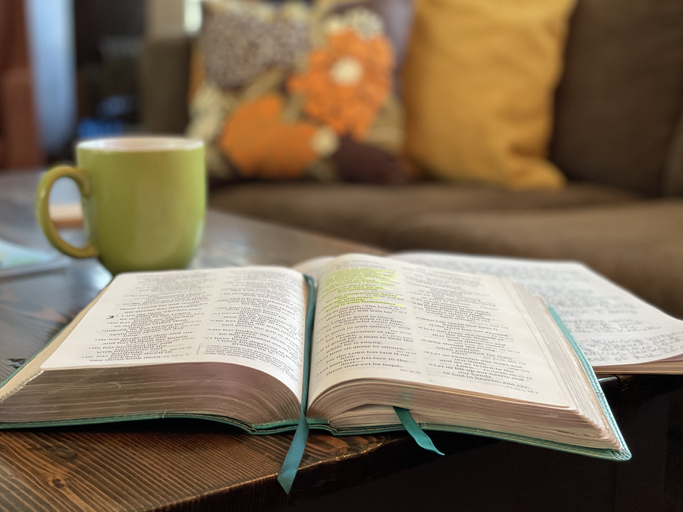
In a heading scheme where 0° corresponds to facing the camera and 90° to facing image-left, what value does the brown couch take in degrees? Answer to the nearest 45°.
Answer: approximately 45°

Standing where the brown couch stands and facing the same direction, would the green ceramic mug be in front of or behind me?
in front

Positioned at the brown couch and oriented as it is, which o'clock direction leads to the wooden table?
The wooden table is roughly at 11 o'clock from the brown couch.
